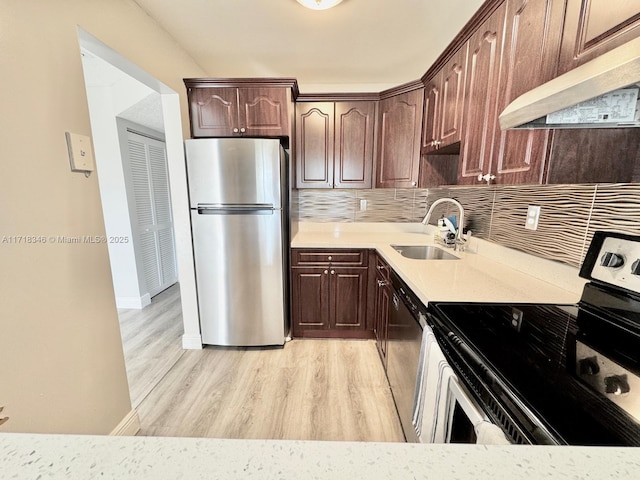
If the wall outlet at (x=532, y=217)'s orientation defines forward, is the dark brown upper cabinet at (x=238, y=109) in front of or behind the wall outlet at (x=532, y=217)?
in front

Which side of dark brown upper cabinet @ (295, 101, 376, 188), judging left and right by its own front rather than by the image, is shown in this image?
front

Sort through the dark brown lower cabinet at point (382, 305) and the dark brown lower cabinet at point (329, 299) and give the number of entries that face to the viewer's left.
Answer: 1

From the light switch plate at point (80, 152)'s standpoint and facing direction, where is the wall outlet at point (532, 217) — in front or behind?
in front

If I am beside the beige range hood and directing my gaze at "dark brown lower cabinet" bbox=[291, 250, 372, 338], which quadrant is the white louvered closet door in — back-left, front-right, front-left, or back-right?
front-left

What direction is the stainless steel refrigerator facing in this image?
toward the camera

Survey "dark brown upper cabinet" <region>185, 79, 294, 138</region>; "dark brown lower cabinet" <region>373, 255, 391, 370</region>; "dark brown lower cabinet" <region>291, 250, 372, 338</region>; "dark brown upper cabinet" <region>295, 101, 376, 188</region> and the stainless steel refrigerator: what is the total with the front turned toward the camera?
4

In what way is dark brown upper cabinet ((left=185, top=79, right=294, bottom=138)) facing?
toward the camera

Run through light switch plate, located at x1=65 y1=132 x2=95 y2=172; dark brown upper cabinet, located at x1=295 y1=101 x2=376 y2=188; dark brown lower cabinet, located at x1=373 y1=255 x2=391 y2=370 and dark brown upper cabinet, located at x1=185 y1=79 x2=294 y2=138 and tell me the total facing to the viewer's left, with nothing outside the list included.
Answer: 1

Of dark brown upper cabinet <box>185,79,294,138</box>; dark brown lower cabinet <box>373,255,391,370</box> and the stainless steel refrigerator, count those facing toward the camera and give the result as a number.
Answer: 2

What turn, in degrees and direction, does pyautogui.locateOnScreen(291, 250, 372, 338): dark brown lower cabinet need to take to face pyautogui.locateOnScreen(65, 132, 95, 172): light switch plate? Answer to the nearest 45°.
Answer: approximately 45° to its right

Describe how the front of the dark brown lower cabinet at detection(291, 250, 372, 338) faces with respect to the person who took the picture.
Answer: facing the viewer

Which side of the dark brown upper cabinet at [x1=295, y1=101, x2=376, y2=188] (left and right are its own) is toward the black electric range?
front

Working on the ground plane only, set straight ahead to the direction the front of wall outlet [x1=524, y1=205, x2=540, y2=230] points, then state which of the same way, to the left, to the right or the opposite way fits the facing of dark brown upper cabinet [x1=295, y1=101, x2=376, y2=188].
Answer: to the left

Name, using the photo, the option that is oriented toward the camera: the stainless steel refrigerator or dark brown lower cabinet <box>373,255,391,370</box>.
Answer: the stainless steel refrigerator

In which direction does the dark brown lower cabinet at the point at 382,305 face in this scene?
to the viewer's left

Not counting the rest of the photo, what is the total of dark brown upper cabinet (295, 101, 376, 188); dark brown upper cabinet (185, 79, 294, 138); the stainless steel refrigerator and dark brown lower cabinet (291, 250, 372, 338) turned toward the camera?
4
